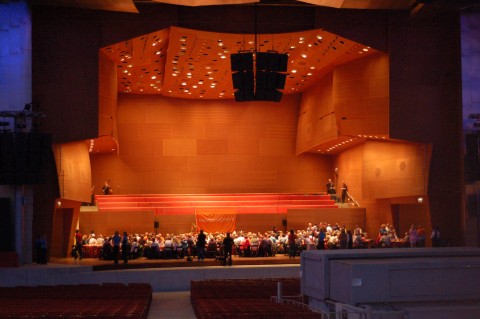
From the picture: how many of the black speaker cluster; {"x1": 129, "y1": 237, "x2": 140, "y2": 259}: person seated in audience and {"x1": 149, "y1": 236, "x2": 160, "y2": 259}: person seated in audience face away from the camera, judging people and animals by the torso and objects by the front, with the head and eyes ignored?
2

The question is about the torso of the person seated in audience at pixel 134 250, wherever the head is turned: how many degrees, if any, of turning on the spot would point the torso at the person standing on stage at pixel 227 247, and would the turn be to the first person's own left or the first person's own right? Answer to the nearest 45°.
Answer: approximately 135° to the first person's own right

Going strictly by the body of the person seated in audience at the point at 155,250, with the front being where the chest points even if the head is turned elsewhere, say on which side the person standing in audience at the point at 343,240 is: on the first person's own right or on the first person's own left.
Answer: on the first person's own right

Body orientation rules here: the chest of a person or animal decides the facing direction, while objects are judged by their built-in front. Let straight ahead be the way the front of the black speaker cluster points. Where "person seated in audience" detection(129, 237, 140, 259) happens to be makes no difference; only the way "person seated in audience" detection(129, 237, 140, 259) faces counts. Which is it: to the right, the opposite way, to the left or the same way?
the opposite way

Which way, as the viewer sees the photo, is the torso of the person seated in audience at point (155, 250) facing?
away from the camera

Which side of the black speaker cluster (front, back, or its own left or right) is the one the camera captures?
front

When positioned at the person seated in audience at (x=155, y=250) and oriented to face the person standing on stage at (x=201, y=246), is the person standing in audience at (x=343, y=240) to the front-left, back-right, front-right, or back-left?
front-left

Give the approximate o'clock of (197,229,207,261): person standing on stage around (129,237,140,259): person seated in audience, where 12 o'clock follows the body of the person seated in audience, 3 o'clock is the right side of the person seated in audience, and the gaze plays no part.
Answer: The person standing on stage is roughly at 4 o'clock from the person seated in audience.

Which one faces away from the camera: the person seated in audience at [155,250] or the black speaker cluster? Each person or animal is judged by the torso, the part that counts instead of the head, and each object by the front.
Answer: the person seated in audience

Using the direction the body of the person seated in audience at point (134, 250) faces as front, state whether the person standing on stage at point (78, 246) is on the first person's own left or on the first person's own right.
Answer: on the first person's own left

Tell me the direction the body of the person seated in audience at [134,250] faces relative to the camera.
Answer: away from the camera

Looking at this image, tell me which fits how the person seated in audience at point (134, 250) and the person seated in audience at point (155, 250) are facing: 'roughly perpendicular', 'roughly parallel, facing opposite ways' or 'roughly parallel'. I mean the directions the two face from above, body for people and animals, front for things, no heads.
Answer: roughly parallel

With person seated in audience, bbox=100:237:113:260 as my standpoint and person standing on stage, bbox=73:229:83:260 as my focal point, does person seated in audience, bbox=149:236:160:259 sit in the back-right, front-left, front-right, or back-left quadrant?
back-right

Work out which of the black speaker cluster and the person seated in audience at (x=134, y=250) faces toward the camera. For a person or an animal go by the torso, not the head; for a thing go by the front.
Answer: the black speaker cluster
